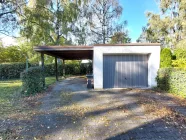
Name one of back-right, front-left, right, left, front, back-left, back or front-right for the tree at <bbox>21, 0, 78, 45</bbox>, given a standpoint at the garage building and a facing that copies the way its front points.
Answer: back-right

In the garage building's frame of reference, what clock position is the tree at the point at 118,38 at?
The tree is roughly at 6 o'clock from the garage building.

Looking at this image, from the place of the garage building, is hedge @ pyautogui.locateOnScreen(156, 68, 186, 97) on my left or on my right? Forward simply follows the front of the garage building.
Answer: on my left

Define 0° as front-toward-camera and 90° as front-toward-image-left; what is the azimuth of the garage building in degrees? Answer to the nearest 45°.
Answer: approximately 0°

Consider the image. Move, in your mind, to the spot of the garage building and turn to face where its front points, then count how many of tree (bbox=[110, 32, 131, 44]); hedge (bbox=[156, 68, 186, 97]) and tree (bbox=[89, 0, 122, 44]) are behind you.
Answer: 2

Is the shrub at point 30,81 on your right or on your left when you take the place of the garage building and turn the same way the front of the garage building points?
on your right

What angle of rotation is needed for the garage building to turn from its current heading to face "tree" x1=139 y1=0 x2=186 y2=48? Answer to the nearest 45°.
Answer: approximately 135° to its left

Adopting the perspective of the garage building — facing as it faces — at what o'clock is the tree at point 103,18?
The tree is roughly at 6 o'clock from the garage building.

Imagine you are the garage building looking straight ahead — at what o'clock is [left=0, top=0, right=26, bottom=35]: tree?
The tree is roughly at 4 o'clock from the garage building.
